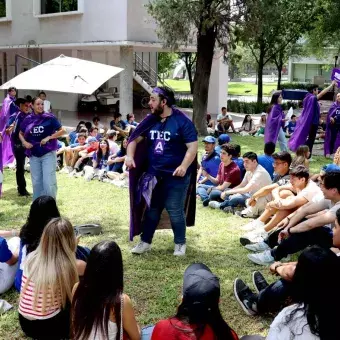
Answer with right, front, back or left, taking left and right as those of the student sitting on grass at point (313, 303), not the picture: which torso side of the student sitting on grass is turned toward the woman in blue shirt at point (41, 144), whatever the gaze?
front

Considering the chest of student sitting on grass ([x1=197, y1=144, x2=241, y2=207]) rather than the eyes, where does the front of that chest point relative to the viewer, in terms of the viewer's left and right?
facing the viewer and to the left of the viewer

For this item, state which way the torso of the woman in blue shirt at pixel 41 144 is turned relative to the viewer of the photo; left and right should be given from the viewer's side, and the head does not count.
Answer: facing the viewer

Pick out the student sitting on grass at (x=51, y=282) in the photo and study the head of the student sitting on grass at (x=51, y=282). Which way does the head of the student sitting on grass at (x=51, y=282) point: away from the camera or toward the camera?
away from the camera

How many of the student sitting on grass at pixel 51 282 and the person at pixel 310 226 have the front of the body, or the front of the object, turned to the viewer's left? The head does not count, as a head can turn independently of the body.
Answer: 1

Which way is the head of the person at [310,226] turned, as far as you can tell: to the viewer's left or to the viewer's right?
to the viewer's left

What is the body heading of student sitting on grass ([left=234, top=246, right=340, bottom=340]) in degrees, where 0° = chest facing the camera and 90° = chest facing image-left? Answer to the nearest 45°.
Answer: approximately 135°

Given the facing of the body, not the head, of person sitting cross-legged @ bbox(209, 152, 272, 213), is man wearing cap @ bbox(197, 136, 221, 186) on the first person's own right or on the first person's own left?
on the first person's own right

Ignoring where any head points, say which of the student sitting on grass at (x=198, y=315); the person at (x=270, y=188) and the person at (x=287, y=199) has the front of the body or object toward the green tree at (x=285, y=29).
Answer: the student sitting on grass

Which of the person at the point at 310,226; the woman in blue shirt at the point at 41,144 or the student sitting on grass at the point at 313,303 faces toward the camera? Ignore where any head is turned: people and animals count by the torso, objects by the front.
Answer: the woman in blue shirt

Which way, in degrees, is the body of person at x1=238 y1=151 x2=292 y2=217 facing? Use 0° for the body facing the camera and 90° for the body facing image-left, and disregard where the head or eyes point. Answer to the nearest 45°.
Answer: approximately 45°

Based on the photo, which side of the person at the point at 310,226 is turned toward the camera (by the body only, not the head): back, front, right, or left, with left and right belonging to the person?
left

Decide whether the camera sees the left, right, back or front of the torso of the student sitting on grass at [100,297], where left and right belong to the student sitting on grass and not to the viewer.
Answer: back

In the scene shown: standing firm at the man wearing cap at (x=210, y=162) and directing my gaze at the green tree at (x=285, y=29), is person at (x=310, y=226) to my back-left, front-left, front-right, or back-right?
back-right

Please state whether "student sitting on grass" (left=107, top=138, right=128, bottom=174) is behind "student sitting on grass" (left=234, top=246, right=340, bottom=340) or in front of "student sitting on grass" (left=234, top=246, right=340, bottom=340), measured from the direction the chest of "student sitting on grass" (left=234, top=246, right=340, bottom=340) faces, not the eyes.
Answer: in front
